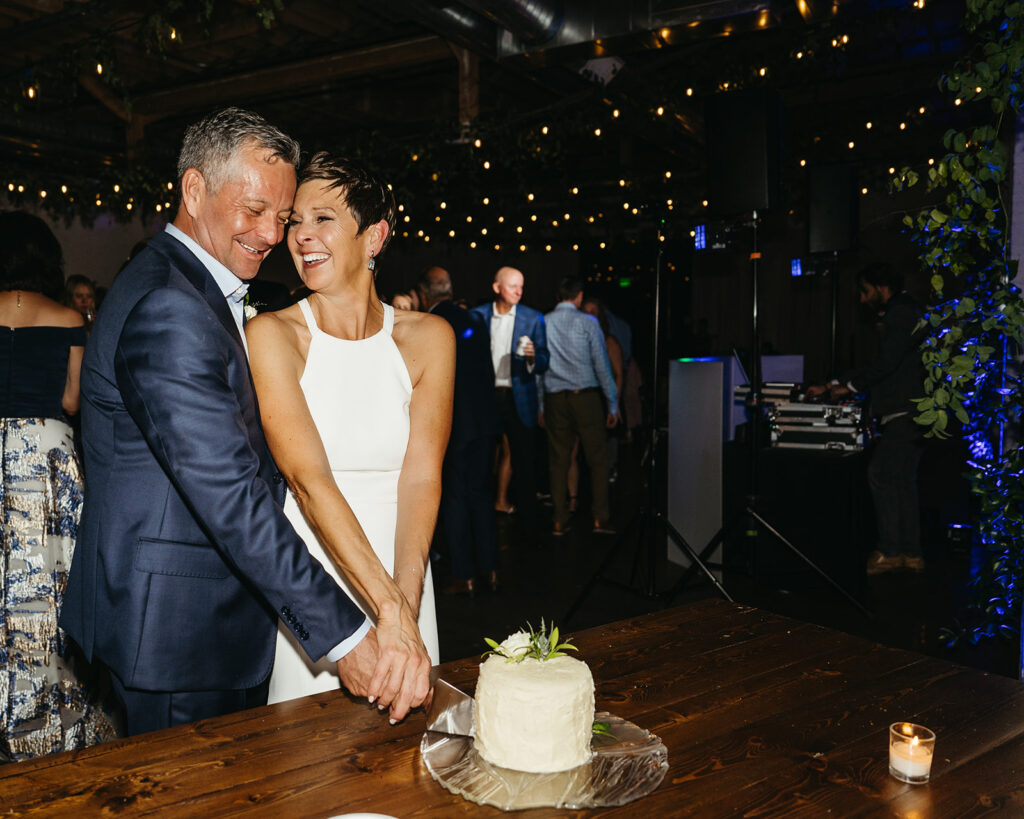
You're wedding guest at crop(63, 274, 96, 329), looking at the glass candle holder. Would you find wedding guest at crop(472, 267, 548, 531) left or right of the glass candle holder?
left

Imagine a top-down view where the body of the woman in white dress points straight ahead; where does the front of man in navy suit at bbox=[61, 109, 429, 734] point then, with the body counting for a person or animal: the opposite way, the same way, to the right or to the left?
to the left

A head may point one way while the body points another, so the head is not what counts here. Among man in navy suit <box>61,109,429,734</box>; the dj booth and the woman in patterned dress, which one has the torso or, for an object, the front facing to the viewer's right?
the man in navy suit

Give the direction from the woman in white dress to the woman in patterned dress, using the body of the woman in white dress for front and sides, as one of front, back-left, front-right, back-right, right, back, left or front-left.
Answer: back-right

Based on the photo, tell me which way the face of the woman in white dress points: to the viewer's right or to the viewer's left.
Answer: to the viewer's left

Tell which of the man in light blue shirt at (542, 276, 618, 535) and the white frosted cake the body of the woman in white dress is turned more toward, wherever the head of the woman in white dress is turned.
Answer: the white frosted cake

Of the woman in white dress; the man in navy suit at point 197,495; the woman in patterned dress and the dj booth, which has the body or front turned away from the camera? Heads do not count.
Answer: the woman in patterned dress

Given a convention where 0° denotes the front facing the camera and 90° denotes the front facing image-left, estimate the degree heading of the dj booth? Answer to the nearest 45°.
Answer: approximately 45°

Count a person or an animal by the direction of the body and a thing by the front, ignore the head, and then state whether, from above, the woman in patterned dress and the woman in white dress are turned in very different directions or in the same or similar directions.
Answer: very different directions
